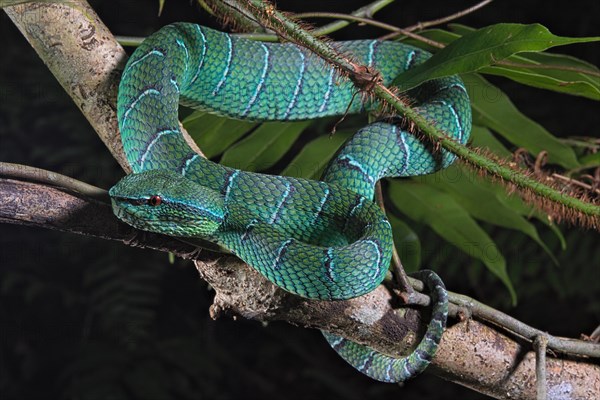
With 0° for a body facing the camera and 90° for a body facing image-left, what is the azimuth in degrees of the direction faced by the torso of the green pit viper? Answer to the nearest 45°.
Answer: approximately 90°

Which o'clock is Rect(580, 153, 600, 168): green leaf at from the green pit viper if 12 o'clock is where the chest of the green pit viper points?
The green leaf is roughly at 5 o'clock from the green pit viper.

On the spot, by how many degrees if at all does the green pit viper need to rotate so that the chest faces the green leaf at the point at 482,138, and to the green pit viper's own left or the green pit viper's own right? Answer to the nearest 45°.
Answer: approximately 135° to the green pit viper's own right

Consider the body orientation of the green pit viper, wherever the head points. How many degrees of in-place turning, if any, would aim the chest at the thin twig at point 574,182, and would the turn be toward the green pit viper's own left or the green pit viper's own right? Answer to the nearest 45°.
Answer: approximately 135° to the green pit viper's own right
